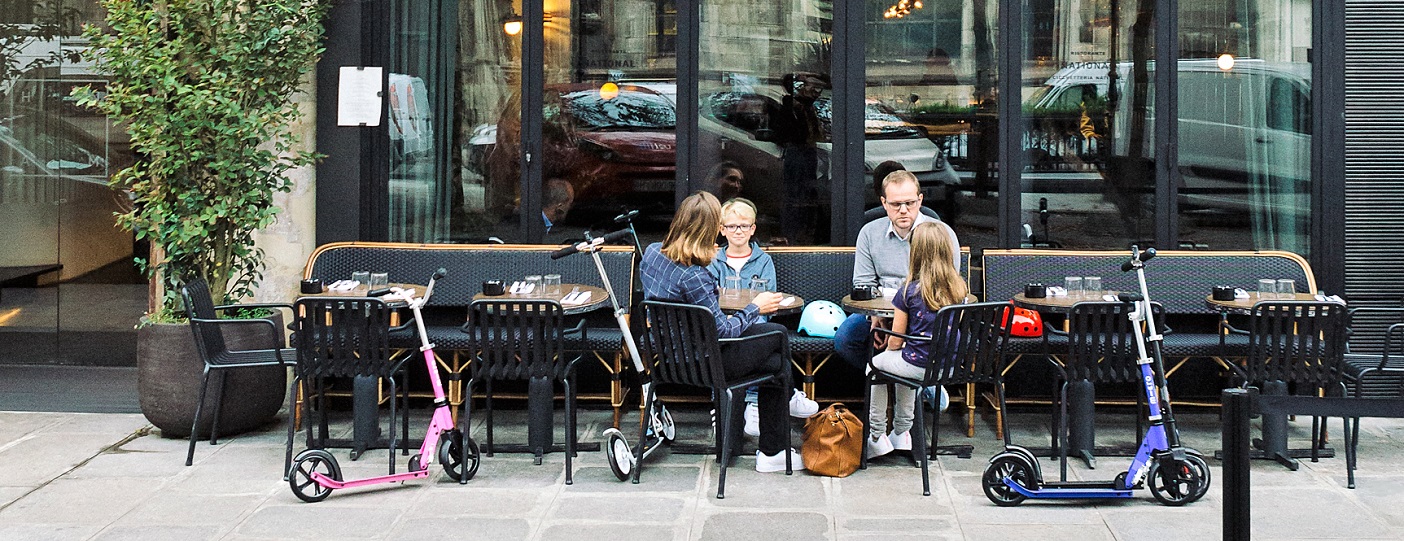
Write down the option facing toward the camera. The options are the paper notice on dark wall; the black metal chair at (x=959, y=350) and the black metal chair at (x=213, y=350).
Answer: the paper notice on dark wall

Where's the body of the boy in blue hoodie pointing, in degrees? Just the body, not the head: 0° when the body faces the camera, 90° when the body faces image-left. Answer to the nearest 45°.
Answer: approximately 0°

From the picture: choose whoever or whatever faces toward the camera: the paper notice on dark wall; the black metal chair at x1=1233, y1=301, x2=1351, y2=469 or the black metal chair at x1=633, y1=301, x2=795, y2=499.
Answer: the paper notice on dark wall

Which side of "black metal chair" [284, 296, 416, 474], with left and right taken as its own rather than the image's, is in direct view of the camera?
back

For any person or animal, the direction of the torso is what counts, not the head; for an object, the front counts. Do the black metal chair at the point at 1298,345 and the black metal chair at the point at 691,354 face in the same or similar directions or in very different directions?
same or similar directions

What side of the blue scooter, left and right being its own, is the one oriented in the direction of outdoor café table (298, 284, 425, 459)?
back

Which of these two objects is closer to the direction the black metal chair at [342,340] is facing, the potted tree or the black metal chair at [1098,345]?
the potted tree

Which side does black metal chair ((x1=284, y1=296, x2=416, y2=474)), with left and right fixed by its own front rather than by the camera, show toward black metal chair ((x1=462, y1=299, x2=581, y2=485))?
right

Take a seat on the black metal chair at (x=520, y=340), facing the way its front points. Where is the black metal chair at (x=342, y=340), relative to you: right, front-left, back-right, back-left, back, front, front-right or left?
left

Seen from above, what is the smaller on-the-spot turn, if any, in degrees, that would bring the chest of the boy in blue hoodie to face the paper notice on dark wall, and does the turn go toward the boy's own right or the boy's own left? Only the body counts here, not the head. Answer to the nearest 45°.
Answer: approximately 90° to the boy's own right

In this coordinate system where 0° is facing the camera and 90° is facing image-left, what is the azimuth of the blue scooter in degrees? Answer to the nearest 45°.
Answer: approximately 270°

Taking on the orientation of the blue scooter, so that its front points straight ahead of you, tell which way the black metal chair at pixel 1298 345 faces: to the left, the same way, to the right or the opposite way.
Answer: to the left

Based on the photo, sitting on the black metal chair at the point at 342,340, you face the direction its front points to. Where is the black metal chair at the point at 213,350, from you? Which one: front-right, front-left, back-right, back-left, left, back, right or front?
front-left

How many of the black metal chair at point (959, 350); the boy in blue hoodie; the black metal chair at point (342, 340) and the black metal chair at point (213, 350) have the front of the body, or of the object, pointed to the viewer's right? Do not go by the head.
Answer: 1

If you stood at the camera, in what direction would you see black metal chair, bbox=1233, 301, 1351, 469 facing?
facing away from the viewer

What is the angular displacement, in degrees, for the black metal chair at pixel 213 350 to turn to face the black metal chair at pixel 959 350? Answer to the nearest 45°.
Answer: approximately 45° to its right

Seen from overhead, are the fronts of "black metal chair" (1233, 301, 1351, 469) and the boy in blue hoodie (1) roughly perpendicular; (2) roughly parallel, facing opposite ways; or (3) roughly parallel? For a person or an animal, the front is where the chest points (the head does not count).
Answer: roughly parallel, facing opposite ways

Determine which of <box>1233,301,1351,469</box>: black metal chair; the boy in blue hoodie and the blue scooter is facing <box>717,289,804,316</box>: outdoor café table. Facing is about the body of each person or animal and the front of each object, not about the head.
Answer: the boy in blue hoodie

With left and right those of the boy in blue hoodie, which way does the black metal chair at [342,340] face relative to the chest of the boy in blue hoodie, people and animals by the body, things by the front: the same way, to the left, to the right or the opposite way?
the opposite way

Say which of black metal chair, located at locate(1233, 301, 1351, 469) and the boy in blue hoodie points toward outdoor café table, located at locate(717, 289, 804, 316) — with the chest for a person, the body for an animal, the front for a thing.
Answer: the boy in blue hoodie

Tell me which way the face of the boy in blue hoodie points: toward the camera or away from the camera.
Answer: toward the camera
